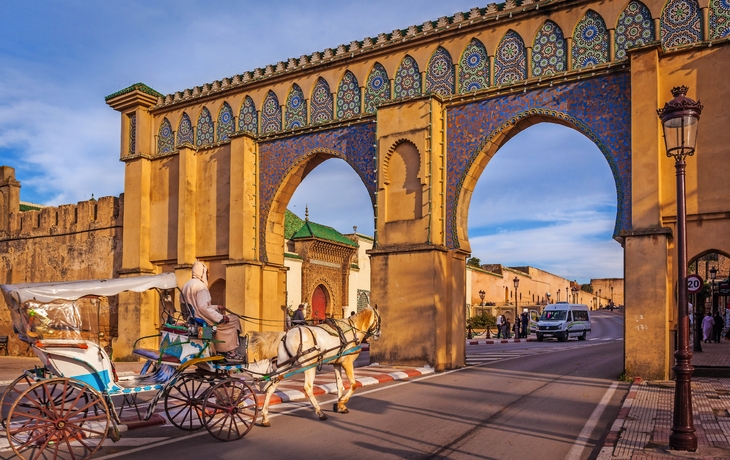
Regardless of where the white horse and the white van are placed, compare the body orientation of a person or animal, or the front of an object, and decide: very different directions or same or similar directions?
very different directions

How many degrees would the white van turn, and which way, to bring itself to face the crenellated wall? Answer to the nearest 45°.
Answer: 0° — it already faces it

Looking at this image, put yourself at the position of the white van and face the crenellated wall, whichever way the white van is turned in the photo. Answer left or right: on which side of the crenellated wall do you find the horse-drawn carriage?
left

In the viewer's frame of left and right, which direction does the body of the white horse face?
facing away from the viewer and to the right of the viewer

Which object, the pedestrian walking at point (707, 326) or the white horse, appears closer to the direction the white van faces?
the white horse

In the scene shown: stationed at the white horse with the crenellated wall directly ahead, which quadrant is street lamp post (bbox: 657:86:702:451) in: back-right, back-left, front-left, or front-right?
back-right

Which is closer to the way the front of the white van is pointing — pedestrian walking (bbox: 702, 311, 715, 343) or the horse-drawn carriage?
the horse-drawn carriage

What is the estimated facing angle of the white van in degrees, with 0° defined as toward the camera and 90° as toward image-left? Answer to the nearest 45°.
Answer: approximately 45°
